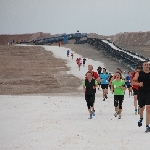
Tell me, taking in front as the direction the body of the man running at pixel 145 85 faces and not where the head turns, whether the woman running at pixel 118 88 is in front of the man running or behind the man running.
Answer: behind

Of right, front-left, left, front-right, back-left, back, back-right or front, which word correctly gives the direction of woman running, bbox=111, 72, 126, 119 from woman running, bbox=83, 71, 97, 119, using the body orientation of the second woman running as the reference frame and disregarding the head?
left

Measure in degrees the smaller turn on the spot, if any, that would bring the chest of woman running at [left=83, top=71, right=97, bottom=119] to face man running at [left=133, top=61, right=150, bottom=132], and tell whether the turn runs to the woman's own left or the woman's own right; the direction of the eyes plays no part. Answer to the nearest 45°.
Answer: approximately 45° to the woman's own left

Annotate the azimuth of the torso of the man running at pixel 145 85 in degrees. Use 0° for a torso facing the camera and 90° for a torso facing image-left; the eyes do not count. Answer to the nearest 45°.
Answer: approximately 0°

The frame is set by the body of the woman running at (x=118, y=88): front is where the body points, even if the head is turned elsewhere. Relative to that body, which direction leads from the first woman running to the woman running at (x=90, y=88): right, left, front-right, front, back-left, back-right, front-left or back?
right

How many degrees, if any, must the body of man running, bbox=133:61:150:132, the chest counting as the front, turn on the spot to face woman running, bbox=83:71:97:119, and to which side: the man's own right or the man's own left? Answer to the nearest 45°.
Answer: approximately 135° to the man's own right

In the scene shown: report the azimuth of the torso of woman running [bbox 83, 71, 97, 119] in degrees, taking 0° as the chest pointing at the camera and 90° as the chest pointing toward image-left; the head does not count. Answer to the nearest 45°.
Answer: approximately 0°
